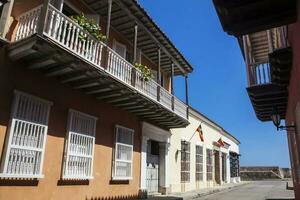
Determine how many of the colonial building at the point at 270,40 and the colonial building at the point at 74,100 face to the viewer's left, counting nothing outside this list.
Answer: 1

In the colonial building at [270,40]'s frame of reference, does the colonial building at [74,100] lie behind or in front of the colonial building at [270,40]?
in front

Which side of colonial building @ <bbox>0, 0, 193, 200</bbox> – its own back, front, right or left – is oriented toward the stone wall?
left

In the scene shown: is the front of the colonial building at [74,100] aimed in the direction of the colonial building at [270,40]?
yes

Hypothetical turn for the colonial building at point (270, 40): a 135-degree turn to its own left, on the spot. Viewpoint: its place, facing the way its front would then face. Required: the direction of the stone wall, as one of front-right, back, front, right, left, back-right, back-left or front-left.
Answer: back-left

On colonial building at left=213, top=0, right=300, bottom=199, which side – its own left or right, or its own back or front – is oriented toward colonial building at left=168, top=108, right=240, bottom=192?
right

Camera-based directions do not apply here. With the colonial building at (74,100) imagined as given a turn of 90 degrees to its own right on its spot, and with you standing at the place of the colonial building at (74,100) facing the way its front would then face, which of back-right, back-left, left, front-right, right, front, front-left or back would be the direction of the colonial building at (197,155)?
back

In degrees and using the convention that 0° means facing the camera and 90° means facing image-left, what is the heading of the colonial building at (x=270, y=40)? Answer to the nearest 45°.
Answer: approximately 90°

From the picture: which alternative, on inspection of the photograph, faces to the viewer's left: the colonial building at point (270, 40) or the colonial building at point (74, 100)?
the colonial building at point (270, 40)

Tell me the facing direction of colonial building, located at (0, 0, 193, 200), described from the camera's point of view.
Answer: facing the viewer and to the right of the viewer

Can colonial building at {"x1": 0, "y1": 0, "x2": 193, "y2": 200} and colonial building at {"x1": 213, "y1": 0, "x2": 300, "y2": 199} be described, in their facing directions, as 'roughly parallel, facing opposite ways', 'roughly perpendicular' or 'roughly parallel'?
roughly parallel, facing opposite ways
